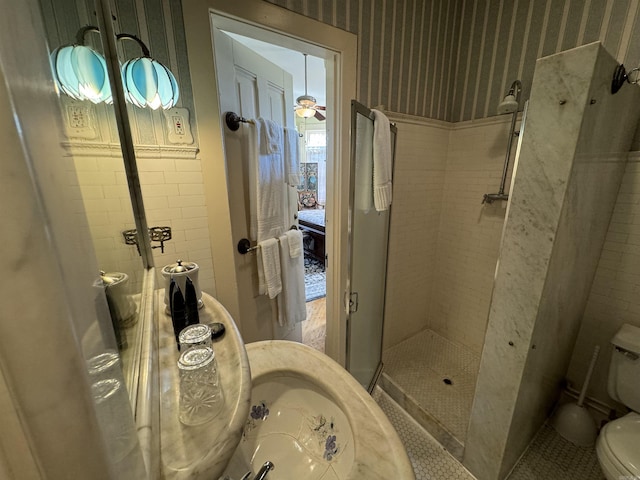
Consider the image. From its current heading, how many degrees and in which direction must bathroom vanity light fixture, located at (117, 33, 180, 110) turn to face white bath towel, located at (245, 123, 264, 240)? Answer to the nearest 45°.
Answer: approximately 45° to its left

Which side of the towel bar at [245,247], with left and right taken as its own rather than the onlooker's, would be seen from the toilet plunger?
front

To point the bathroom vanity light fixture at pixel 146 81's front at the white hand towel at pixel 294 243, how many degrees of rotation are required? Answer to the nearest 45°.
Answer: approximately 45° to its left

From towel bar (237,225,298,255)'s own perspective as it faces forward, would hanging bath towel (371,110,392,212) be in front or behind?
in front

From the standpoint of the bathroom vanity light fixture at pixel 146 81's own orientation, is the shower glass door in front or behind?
in front

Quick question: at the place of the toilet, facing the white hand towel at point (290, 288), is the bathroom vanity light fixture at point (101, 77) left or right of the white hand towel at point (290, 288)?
left

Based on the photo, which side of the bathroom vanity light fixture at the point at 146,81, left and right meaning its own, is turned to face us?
right

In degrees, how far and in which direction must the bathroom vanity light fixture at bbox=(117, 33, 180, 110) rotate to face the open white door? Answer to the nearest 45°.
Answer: approximately 45° to its left

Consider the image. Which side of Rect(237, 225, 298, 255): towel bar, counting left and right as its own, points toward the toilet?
front

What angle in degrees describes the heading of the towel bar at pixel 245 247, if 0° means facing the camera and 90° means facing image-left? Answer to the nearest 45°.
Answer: approximately 315°

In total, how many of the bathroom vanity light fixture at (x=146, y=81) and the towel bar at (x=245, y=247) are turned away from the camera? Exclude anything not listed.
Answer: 0
